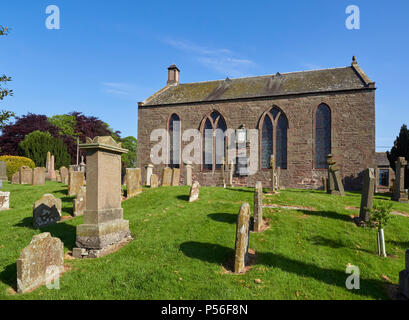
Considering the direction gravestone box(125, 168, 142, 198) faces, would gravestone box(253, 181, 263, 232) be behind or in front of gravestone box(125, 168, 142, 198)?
in front

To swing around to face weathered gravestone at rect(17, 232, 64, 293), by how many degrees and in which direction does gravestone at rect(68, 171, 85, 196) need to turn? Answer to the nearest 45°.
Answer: approximately 45° to its right

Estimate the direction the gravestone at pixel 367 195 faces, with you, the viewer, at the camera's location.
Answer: facing to the left of the viewer

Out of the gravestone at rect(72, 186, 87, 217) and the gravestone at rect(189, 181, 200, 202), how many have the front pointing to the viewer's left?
0

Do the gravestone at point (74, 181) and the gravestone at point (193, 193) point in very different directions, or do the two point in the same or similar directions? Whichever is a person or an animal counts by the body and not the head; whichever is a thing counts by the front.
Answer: same or similar directions

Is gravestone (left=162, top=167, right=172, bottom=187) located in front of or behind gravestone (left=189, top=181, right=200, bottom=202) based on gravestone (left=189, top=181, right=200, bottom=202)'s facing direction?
behind

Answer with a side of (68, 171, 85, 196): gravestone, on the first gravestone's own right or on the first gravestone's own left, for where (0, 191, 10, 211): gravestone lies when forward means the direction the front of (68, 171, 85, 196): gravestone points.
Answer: on the first gravestone's own right

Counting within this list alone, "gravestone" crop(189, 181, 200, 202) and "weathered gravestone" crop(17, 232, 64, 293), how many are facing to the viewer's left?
0

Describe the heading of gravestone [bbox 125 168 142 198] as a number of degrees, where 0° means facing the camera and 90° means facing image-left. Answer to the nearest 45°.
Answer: approximately 315°

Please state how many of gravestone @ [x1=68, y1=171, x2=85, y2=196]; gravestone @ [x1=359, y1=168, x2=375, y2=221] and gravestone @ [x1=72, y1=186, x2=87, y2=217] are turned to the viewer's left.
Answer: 1

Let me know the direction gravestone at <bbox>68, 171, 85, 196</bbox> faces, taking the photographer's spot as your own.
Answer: facing the viewer and to the right of the viewer

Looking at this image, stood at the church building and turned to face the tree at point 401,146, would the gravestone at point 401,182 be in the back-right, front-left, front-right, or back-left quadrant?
front-right
